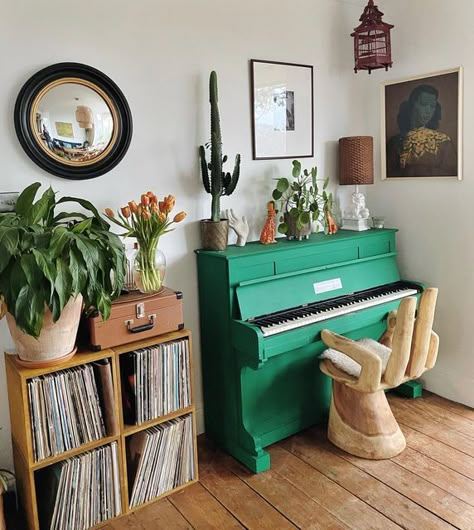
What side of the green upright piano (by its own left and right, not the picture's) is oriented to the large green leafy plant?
right

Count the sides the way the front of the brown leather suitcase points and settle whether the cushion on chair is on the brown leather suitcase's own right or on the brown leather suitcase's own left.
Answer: on the brown leather suitcase's own left

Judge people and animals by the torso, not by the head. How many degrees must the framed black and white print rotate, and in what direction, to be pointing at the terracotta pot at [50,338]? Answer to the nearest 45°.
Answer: approximately 90° to its right

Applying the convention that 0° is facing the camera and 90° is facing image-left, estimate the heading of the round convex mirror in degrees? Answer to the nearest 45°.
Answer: approximately 315°

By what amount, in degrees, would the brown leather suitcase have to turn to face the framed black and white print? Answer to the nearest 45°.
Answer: approximately 90° to its left

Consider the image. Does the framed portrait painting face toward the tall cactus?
yes

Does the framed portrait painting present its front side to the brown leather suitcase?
yes

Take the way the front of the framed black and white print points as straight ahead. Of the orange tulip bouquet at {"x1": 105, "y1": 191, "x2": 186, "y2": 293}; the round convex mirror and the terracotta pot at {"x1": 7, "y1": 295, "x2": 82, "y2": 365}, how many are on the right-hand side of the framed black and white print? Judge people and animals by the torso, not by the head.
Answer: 3
